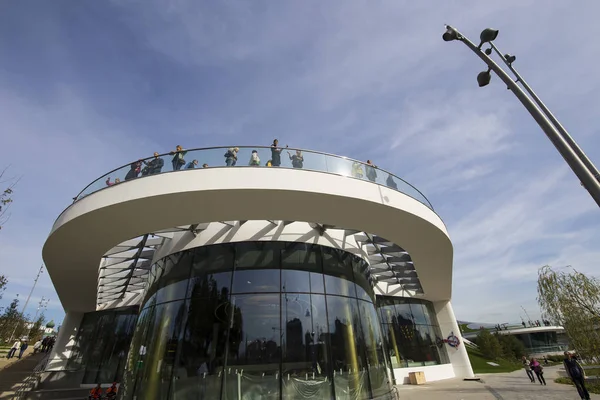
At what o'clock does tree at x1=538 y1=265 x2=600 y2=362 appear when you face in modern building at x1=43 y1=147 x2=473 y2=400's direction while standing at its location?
The tree is roughly at 9 o'clock from the modern building.

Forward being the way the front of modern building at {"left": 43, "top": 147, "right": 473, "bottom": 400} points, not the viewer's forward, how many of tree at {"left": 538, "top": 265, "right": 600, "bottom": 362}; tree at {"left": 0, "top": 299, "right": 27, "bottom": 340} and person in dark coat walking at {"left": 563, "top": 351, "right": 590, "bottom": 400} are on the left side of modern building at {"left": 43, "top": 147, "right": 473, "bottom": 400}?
2

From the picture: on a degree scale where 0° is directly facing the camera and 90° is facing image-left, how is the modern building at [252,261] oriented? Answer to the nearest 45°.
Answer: approximately 0°

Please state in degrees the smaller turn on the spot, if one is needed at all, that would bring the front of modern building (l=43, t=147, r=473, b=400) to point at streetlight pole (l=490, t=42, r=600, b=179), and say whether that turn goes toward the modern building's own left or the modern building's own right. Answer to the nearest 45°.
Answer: approximately 45° to the modern building's own left

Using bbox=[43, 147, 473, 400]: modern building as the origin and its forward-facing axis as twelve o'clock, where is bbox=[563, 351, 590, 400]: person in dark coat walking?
The person in dark coat walking is roughly at 9 o'clock from the modern building.

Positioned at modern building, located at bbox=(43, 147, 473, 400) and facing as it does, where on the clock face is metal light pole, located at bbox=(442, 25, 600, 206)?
The metal light pole is roughly at 11 o'clock from the modern building.

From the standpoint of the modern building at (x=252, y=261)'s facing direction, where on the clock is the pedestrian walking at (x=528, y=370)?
The pedestrian walking is roughly at 8 o'clock from the modern building.

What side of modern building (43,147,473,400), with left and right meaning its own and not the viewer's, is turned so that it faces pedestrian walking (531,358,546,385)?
left

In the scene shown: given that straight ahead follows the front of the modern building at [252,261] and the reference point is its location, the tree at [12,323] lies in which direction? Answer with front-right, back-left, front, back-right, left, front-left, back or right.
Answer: back-right
